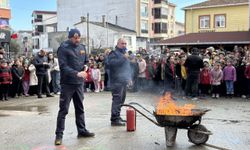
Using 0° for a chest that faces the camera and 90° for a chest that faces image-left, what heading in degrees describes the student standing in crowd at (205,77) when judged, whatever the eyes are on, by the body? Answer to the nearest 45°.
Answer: approximately 0°

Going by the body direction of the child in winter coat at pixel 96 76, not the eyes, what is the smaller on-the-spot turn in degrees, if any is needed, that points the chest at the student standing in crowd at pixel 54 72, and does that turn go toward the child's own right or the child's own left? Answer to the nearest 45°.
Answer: approximately 45° to the child's own right

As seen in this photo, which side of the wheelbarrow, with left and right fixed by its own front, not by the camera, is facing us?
right

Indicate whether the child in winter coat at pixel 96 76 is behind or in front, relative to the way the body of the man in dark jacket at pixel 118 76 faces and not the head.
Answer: behind

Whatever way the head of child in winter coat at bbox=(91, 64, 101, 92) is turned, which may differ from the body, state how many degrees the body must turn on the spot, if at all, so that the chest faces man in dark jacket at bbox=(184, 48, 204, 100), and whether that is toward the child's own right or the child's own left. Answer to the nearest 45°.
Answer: approximately 45° to the child's own left

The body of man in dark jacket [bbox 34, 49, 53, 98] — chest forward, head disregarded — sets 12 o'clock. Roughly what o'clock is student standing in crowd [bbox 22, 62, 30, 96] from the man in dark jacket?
The student standing in crowd is roughly at 6 o'clock from the man in dark jacket.

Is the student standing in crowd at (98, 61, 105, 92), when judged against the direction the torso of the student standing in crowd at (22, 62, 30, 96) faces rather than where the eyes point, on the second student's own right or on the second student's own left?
on the second student's own left

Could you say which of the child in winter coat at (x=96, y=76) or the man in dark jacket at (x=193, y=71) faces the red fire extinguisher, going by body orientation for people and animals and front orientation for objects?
the child in winter coat

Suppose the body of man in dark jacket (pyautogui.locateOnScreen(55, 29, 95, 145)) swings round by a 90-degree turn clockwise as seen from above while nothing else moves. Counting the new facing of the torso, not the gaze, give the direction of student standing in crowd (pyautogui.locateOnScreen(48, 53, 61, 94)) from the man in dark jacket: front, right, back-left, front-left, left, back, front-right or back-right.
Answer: back-right

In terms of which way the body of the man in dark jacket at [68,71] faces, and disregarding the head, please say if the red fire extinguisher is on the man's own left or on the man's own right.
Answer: on the man's own left
